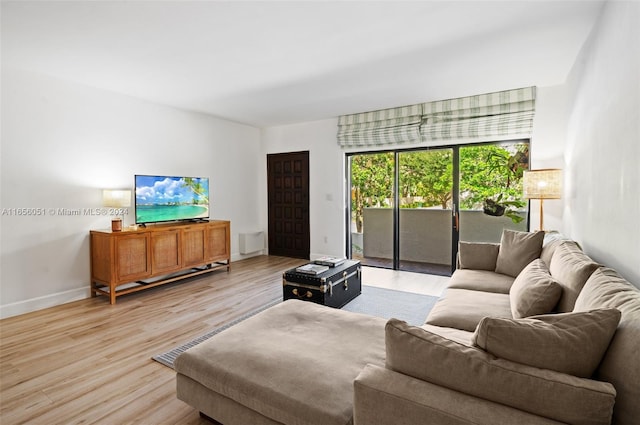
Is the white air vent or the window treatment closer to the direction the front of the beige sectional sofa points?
the white air vent

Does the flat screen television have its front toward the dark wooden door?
no

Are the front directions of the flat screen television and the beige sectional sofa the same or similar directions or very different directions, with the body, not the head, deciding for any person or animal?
very different directions

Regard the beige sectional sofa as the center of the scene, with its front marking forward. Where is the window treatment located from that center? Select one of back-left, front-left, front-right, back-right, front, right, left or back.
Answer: right

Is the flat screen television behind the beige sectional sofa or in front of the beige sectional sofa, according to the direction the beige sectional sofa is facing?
in front

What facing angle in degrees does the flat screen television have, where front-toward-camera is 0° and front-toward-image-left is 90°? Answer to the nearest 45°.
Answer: approximately 315°

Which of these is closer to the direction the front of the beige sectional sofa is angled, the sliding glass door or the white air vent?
the white air vent

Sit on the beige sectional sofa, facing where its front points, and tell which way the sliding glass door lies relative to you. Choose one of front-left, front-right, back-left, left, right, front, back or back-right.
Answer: right

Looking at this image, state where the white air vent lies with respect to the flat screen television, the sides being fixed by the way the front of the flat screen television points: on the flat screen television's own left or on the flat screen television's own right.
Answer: on the flat screen television's own left

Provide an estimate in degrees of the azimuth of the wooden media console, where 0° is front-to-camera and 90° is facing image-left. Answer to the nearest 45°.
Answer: approximately 315°

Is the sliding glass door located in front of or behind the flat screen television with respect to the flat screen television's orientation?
in front

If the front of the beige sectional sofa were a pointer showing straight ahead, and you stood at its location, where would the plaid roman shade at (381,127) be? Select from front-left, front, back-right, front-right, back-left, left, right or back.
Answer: right

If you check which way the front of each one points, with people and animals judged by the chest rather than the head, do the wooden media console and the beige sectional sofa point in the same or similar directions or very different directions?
very different directions

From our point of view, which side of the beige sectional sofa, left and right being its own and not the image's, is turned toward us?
left

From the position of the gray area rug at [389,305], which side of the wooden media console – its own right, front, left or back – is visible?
front
